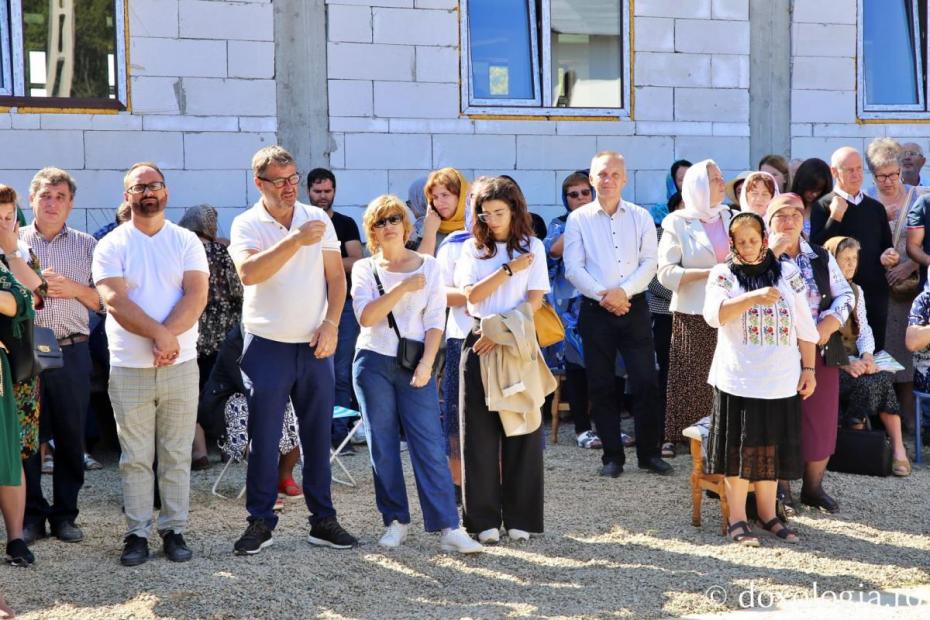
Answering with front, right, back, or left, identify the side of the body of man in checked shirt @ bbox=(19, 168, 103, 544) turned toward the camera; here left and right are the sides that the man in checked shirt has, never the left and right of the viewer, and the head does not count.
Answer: front

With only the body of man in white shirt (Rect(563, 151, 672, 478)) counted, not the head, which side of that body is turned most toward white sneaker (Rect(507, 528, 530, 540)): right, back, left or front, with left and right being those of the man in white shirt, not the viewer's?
front

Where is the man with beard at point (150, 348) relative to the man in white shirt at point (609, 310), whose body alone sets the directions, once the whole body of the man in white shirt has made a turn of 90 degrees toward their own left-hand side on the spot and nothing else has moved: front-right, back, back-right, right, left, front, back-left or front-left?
back-right

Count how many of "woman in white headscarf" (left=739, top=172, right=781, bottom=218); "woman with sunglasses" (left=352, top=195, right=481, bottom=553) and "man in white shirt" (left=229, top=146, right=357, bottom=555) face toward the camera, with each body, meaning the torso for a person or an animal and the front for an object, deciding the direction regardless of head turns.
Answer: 3

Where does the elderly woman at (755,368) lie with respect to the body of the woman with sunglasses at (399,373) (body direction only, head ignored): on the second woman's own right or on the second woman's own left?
on the second woman's own left

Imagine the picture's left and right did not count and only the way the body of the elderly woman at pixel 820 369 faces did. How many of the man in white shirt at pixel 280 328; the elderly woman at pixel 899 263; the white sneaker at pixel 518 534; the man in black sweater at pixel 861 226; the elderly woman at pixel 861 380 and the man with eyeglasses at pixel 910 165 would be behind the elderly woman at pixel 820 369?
4

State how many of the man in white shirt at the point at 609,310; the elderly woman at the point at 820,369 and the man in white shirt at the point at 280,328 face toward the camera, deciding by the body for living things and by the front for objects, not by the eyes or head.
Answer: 3

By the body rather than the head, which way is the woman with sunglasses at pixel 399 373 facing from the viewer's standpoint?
toward the camera

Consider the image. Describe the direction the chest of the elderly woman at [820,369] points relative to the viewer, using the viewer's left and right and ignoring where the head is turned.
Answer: facing the viewer

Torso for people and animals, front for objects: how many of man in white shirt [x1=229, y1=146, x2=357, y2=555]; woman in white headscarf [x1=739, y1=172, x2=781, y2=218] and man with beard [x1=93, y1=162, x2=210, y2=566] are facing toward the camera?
3

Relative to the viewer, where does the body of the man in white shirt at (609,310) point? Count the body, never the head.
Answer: toward the camera

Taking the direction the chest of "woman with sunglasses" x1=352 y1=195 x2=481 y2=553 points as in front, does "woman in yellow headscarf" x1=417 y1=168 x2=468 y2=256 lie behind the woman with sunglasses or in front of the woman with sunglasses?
behind

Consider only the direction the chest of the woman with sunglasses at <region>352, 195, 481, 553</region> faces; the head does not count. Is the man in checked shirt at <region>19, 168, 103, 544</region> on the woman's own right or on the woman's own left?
on the woman's own right

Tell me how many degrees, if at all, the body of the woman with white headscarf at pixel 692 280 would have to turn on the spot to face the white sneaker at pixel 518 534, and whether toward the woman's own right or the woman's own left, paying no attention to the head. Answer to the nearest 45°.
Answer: approximately 90° to the woman's own right
